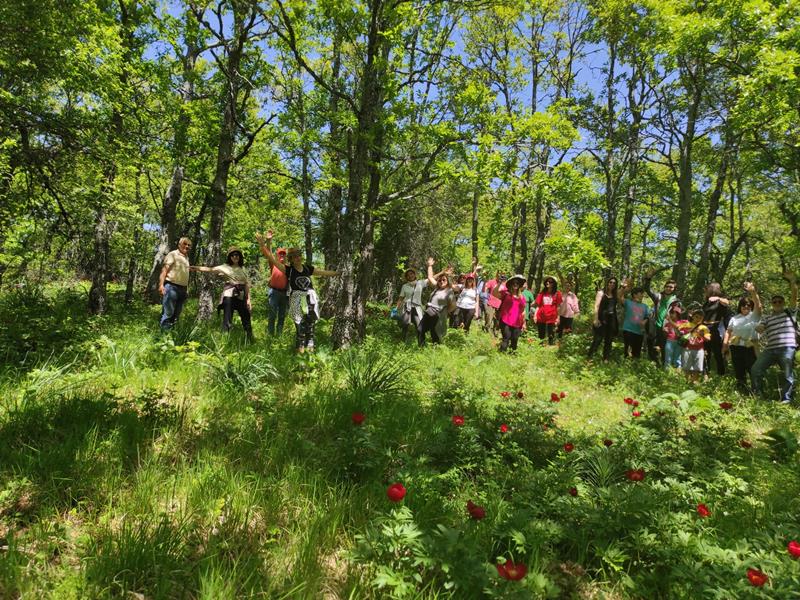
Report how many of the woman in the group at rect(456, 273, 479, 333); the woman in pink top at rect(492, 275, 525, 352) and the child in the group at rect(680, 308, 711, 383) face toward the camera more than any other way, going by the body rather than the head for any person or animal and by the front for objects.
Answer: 3

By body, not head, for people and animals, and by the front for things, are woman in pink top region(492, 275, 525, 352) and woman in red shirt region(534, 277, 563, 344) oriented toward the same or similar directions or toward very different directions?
same or similar directions

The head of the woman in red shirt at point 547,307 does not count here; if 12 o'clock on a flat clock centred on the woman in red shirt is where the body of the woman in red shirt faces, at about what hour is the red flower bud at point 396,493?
The red flower bud is roughly at 12 o'clock from the woman in red shirt.

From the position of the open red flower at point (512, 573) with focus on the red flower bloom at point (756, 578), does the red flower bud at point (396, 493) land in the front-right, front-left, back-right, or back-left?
back-left

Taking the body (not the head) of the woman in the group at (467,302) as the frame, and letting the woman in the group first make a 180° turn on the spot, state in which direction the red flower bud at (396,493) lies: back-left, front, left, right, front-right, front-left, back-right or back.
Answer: back

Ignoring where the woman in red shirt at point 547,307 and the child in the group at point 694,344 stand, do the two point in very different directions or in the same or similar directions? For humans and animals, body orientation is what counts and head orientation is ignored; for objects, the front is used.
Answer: same or similar directions

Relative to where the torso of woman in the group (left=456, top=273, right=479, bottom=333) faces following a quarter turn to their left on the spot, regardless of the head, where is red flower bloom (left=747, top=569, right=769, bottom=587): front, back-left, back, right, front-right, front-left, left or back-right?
right

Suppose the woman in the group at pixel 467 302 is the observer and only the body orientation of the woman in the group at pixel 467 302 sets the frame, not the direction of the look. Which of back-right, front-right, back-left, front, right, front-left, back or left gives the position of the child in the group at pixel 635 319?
front-left

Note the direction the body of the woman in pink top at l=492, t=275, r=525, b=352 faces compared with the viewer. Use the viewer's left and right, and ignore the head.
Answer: facing the viewer

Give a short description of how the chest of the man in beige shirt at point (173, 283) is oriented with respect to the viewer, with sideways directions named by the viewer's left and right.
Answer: facing the viewer and to the right of the viewer

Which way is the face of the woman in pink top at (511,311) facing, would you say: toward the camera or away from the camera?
toward the camera

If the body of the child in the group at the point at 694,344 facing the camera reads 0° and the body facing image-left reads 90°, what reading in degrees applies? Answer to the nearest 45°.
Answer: approximately 0°

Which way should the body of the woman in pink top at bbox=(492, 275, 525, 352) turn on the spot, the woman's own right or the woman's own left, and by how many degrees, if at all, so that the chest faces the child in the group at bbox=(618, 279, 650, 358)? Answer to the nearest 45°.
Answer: approximately 90° to the woman's own left

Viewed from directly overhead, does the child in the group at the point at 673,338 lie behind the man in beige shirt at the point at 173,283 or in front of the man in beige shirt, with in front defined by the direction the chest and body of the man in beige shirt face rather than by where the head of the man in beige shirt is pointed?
in front

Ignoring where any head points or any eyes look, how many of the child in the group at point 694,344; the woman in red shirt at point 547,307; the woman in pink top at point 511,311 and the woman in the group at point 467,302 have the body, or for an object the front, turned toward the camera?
4
